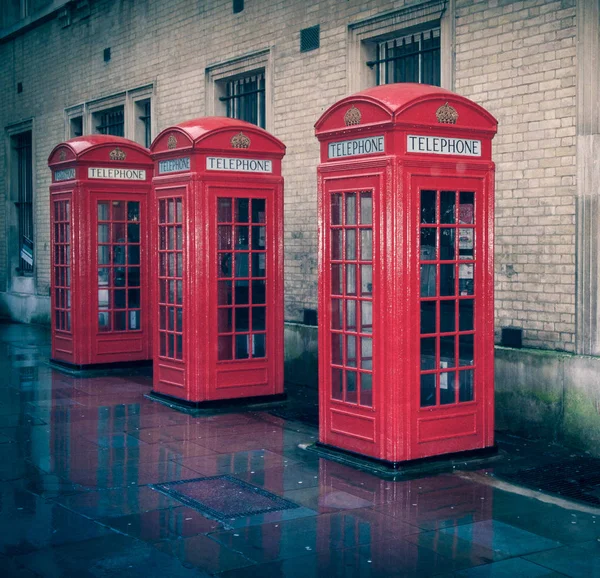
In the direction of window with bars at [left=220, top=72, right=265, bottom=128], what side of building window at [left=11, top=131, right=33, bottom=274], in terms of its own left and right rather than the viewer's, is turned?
left

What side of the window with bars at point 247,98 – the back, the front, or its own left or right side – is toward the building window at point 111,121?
right

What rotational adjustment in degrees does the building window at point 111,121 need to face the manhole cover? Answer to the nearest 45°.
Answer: approximately 45° to its left

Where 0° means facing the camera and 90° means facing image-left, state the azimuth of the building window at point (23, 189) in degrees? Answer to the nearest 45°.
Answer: approximately 45°

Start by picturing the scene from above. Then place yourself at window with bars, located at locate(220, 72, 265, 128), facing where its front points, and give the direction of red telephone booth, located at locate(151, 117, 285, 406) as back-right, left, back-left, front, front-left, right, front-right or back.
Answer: front-left

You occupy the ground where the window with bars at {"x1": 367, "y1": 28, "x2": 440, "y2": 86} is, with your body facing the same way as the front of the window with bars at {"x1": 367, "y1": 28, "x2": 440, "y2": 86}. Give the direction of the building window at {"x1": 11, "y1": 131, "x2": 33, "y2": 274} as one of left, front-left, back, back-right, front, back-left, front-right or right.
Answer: right
